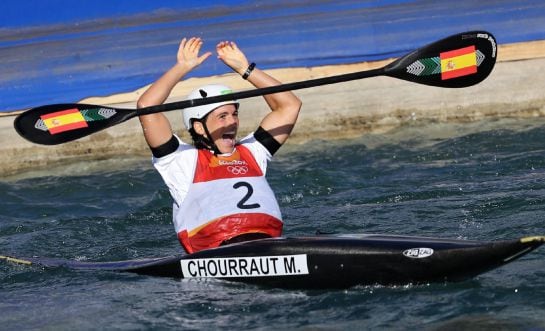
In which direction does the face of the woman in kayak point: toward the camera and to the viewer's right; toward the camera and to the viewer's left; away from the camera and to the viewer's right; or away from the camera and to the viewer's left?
toward the camera and to the viewer's right

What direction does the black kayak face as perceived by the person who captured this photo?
facing to the right of the viewer

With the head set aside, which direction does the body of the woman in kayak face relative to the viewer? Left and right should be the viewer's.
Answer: facing the viewer and to the right of the viewer
